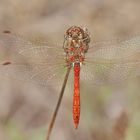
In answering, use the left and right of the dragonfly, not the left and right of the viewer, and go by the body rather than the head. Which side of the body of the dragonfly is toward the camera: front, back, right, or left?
back
